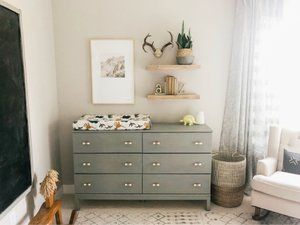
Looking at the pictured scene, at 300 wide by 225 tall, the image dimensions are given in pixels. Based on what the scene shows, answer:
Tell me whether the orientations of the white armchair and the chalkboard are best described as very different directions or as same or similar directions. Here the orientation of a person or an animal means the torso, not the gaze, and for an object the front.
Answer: very different directions

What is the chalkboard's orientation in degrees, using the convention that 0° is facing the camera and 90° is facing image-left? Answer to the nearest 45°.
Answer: approximately 270°

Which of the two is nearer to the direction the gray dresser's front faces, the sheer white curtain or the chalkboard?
the chalkboard

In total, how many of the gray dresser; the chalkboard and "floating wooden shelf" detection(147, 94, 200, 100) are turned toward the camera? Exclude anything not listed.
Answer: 2

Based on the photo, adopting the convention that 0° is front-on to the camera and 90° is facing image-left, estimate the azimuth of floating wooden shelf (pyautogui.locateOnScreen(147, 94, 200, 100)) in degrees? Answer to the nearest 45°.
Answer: approximately 0°

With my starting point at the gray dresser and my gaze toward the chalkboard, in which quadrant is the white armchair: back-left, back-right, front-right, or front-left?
back-left

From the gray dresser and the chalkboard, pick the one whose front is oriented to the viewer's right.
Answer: the chalkboard

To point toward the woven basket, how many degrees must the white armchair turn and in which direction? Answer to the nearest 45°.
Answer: approximately 45° to its right
